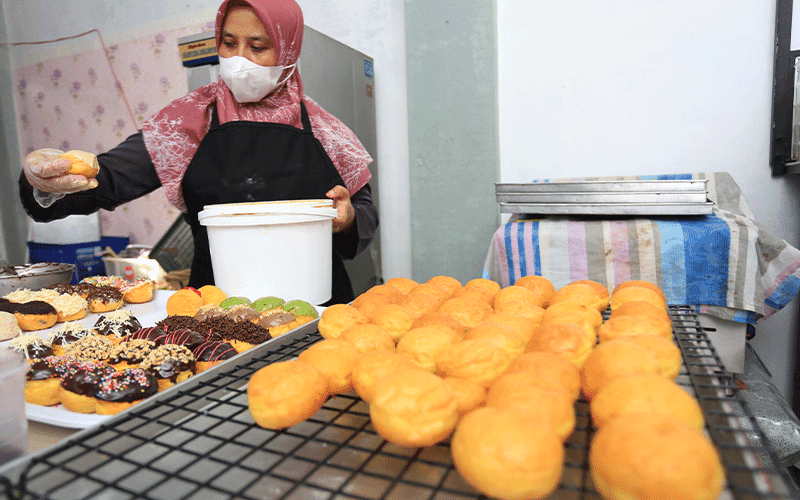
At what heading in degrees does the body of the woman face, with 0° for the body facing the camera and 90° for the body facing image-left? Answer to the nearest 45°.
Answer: approximately 0°

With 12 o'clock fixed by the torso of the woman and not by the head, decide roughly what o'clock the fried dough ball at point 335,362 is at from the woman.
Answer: The fried dough ball is roughly at 12 o'clock from the woman.

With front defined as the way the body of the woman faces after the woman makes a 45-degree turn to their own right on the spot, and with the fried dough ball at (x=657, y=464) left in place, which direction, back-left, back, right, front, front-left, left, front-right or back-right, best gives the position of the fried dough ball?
front-left

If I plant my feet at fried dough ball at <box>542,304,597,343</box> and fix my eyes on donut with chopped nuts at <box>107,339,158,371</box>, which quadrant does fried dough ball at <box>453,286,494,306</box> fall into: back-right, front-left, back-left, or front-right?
front-right

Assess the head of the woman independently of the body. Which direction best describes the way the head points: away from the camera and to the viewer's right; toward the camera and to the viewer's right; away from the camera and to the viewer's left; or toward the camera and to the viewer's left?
toward the camera and to the viewer's left

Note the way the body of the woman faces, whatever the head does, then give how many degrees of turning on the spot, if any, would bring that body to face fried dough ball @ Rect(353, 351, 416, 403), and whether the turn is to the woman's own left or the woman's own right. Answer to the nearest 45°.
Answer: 0° — they already face it

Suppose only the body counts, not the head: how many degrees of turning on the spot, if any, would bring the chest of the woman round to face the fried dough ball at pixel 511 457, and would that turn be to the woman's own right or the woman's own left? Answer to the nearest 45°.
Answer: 0° — they already face it

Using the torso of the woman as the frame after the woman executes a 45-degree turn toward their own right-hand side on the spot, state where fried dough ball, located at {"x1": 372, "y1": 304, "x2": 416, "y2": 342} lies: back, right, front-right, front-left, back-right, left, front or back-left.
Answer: front-left

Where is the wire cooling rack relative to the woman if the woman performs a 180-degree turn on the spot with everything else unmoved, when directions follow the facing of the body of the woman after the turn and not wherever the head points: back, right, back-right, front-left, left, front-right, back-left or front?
back

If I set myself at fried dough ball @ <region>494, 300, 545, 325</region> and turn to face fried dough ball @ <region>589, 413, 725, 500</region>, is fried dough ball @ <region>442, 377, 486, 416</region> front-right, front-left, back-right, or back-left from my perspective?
front-right

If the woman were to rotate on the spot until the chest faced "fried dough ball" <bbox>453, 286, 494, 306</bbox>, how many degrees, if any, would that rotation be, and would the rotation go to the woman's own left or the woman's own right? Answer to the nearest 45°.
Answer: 0° — they already face it

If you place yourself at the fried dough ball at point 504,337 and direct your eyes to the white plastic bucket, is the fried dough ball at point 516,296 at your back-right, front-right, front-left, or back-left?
front-right

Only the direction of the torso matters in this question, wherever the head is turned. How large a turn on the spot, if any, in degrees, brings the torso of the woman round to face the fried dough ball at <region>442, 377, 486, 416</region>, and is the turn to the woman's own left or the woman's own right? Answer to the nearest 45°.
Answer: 0° — they already face it

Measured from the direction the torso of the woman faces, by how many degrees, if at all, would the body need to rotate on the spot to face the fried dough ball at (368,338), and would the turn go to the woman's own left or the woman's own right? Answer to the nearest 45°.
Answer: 0° — they already face it

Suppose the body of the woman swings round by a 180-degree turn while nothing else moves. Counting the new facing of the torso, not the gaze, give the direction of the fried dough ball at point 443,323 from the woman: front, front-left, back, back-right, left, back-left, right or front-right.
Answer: back
